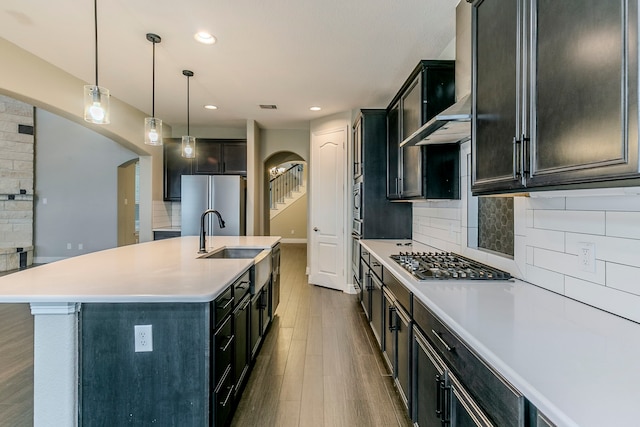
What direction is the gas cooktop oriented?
to the viewer's left

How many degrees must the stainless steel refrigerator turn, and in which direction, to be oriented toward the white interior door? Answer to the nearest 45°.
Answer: approximately 45° to its left

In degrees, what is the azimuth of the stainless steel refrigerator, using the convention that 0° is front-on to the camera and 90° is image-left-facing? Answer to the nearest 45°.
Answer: approximately 0°

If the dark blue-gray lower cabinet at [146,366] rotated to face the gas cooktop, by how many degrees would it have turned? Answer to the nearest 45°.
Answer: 0° — it already faces it

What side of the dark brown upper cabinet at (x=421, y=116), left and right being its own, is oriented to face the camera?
left

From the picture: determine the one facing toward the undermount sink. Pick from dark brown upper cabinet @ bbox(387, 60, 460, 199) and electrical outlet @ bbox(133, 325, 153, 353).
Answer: the dark brown upper cabinet

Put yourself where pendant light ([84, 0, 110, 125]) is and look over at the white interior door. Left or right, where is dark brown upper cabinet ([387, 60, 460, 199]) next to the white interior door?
right

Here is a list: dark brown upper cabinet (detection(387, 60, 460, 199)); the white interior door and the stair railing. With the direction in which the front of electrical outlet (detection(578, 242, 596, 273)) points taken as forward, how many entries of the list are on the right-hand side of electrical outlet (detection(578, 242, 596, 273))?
3

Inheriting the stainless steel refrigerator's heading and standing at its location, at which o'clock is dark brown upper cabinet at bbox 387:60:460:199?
The dark brown upper cabinet is roughly at 11 o'clock from the stainless steel refrigerator.

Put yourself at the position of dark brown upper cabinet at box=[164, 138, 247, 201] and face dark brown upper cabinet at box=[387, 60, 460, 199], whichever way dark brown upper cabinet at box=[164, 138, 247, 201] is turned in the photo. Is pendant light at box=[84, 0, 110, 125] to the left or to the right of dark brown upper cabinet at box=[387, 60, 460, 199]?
right

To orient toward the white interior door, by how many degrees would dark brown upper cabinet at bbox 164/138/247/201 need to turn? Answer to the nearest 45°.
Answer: approximately 45° to its left
